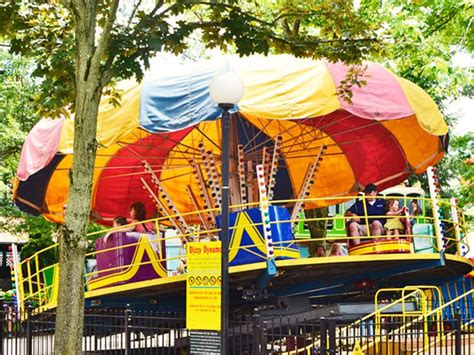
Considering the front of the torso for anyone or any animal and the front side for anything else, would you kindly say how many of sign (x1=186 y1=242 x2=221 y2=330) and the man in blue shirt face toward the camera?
2

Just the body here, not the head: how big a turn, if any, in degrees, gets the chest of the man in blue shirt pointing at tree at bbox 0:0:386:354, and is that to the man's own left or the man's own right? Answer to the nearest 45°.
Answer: approximately 45° to the man's own right

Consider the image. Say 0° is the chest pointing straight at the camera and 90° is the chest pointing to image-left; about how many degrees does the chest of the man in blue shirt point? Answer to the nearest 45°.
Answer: approximately 0°

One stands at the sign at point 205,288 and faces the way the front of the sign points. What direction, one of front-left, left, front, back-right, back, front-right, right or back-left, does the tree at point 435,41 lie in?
back-left

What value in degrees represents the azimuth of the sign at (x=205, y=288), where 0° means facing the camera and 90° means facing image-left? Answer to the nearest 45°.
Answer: approximately 0°

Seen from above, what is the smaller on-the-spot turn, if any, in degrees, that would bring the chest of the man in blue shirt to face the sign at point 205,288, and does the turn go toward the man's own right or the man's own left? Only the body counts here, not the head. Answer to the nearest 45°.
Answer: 0° — they already face it
